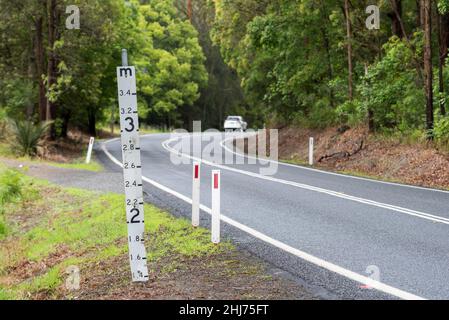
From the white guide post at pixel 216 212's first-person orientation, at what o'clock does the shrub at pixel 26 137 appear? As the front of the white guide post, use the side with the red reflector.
The shrub is roughly at 5 o'clock from the white guide post.

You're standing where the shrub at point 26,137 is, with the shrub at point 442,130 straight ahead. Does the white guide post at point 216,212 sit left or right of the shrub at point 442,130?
right

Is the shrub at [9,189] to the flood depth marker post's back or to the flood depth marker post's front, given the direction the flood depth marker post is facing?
to the back

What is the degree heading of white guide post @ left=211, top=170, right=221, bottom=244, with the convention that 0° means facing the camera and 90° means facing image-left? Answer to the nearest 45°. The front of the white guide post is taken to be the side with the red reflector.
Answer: approximately 0°

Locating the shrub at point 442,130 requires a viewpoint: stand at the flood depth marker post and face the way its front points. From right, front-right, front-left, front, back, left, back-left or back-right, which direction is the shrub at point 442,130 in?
back-left

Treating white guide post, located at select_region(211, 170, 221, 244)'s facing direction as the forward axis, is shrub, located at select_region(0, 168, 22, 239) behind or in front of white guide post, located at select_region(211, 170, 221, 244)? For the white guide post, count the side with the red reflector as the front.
behind

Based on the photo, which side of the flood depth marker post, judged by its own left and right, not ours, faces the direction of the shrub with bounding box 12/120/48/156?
back

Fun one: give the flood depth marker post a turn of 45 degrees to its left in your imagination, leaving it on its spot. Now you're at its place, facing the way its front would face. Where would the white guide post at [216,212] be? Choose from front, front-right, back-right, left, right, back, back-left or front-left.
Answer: left
